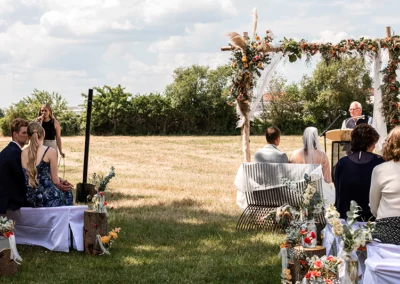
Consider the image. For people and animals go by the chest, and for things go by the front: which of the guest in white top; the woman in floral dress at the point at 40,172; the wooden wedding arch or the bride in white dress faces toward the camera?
the wooden wedding arch

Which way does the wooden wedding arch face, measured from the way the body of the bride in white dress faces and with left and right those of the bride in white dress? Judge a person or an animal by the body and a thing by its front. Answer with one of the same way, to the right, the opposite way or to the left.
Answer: the opposite way

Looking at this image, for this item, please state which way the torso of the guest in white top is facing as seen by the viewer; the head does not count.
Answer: away from the camera

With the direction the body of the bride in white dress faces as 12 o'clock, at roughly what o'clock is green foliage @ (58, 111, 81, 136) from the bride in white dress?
The green foliage is roughly at 11 o'clock from the bride in white dress.

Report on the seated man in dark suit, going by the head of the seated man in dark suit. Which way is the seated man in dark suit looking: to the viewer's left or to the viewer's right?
to the viewer's right

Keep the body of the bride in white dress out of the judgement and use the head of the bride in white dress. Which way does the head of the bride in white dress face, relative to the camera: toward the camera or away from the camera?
away from the camera

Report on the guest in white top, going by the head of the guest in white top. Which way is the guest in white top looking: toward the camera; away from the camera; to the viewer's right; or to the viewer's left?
away from the camera

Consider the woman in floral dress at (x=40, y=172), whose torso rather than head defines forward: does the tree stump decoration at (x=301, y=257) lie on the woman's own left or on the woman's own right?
on the woman's own right

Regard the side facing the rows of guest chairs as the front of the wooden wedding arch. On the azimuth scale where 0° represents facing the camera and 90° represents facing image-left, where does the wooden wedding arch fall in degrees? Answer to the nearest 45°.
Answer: approximately 0°

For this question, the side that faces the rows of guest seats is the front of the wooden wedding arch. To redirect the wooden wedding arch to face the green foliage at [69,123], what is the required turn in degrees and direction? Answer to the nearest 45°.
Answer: approximately 135° to its right

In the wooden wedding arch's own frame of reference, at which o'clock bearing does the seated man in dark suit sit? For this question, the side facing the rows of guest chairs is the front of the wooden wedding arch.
The seated man in dark suit is roughly at 1 o'clock from the wooden wedding arch.

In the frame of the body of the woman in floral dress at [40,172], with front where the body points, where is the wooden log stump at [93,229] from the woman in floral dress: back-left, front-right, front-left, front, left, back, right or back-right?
right

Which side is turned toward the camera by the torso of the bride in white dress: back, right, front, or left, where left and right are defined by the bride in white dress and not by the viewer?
back

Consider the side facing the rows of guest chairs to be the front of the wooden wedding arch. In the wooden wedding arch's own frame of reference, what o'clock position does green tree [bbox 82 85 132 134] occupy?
The green tree is roughly at 5 o'clock from the wooden wedding arch.

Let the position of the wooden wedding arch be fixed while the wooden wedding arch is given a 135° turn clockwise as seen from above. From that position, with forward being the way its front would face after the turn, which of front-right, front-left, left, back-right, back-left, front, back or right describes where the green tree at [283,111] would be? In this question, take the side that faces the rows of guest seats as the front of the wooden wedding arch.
front-right
